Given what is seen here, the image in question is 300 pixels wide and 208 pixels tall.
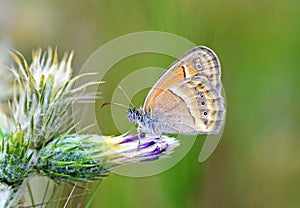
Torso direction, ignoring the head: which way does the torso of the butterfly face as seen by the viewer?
to the viewer's left
